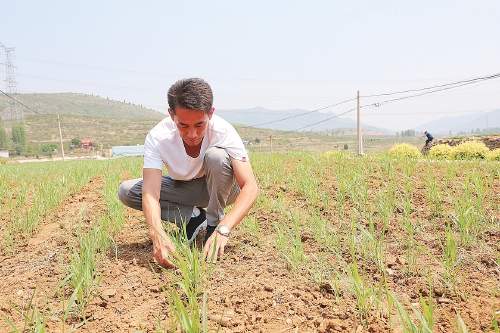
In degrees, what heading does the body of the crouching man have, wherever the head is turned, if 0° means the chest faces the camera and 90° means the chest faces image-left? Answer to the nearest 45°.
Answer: approximately 0°

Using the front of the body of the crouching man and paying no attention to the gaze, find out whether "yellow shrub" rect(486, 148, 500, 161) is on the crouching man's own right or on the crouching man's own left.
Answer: on the crouching man's own left

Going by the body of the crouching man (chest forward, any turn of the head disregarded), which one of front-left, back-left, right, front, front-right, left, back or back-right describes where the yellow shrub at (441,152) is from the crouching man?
back-left

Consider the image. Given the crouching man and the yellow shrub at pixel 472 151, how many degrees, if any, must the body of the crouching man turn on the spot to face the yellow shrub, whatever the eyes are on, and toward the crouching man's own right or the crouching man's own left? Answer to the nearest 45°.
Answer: approximately 135° to the crouching man's own left
